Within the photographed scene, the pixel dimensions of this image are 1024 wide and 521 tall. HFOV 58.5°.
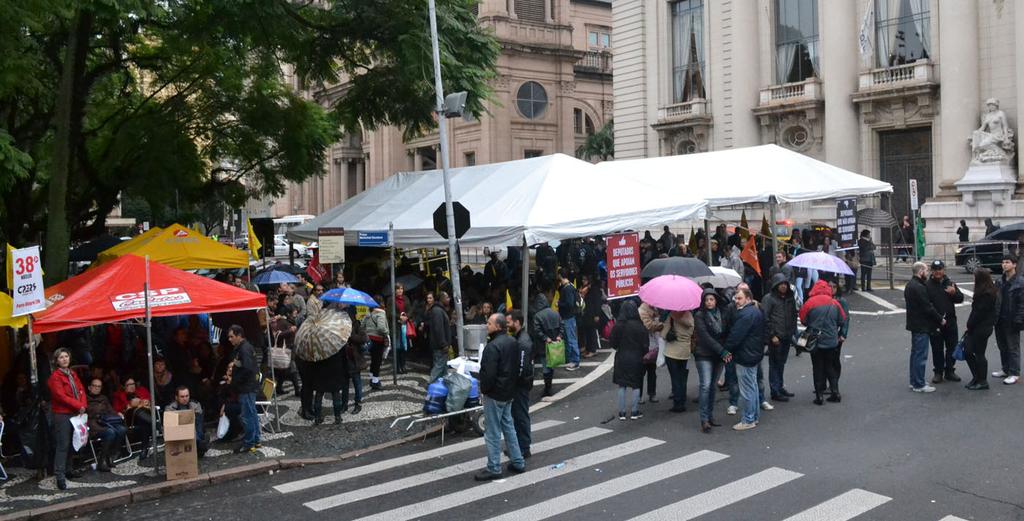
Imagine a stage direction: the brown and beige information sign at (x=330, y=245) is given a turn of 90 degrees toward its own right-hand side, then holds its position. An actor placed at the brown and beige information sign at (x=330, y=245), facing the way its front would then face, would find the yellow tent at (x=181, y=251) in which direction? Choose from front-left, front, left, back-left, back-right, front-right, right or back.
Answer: front-right

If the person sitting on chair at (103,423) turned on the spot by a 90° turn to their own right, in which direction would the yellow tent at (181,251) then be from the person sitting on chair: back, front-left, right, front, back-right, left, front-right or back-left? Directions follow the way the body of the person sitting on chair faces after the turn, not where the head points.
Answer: back-right

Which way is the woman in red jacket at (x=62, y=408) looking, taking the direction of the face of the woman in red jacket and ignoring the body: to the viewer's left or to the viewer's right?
to the viewer's right

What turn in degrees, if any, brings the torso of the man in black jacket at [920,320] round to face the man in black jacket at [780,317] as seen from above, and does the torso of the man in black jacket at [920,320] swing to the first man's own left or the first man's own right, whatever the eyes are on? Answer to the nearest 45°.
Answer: approximately 135° to the first man's own right

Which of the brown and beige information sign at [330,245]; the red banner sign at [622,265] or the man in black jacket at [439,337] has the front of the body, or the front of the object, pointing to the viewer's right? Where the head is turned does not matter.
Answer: the man in black jacket

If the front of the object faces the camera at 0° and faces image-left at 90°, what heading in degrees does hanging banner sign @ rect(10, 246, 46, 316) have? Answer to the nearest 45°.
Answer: approximately 0°

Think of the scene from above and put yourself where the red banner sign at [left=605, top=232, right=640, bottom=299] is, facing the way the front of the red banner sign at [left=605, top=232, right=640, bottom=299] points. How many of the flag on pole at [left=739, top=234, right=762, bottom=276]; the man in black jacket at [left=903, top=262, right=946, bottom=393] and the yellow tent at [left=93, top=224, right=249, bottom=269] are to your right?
1

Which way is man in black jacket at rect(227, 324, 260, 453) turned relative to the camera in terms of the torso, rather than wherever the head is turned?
to the viewer's left

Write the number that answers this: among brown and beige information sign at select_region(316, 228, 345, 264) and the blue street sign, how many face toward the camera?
2

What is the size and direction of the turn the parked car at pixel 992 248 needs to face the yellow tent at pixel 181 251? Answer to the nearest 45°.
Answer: approximately 45° to its left
